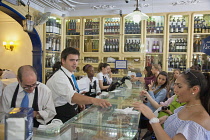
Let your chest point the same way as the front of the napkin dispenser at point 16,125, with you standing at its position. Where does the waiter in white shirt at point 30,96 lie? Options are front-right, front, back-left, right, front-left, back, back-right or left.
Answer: back

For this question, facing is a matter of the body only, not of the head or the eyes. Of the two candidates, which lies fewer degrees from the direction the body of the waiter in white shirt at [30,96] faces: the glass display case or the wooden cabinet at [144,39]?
the glass display case

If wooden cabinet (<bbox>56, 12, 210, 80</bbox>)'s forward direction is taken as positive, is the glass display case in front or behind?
in front

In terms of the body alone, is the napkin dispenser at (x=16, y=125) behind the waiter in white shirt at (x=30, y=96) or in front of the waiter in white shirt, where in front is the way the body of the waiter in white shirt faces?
in front

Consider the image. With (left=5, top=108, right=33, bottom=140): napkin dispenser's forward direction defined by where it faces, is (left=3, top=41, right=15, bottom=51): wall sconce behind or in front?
behind

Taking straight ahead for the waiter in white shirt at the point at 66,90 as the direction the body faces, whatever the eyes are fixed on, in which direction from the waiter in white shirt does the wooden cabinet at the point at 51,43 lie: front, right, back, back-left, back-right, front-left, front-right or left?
back-left

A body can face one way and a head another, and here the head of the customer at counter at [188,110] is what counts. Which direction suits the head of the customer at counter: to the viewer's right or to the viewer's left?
to the viewer's left

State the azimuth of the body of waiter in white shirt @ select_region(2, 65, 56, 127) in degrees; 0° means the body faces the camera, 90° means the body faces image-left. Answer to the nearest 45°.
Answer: approximately 0°

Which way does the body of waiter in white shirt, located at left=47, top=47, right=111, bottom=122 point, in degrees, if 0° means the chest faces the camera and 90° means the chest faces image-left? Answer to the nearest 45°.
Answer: approximately 315°

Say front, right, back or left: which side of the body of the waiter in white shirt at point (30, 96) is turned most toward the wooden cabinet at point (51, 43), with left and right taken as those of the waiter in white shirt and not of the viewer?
back
